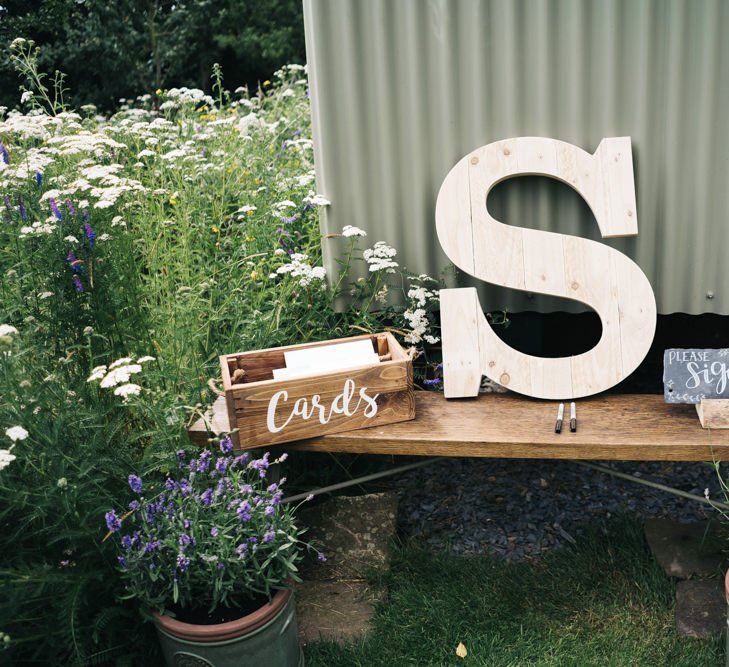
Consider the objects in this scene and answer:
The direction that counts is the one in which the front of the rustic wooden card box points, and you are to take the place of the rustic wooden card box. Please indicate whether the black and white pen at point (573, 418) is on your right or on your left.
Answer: on your left

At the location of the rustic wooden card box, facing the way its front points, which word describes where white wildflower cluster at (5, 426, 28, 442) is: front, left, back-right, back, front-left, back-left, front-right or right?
front-right

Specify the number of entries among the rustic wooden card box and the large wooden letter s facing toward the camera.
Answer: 2

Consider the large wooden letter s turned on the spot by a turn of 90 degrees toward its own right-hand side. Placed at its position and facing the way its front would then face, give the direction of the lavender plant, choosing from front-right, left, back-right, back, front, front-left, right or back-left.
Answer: front-left

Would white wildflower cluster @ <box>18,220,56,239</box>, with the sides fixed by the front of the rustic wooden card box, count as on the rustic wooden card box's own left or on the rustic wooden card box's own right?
on the rustic wooden card box's own right

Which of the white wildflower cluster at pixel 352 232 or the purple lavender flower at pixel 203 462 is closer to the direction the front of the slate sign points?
the purple lavender flower

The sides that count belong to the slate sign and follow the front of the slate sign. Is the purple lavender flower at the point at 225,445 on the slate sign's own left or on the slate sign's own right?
on the slate sign's own right

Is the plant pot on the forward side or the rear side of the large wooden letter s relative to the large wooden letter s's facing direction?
on the forward side

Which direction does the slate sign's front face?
toward the camera

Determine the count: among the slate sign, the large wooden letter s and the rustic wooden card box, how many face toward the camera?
3

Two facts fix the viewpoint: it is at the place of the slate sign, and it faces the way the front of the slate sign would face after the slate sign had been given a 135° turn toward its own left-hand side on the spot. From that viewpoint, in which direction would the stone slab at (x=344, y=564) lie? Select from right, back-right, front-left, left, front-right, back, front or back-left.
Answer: back-left

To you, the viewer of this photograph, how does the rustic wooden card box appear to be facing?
facing the viewer
